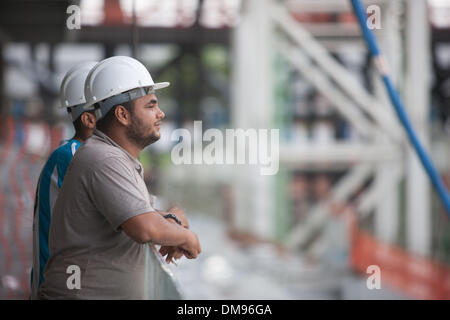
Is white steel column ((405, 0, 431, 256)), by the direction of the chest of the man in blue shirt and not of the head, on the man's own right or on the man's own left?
on the man's own left

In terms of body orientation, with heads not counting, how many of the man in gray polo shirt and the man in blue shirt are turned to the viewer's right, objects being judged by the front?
2

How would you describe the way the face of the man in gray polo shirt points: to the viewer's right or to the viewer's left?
to the viewer's right

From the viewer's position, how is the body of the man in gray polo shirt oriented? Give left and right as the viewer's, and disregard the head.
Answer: facing to the right of the viewer

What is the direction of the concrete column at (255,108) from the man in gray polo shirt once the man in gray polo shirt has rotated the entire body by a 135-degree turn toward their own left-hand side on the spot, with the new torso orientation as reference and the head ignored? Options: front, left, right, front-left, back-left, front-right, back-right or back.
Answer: front-right

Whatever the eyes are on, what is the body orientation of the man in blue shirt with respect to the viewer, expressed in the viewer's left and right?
facing to the right of the viewer
